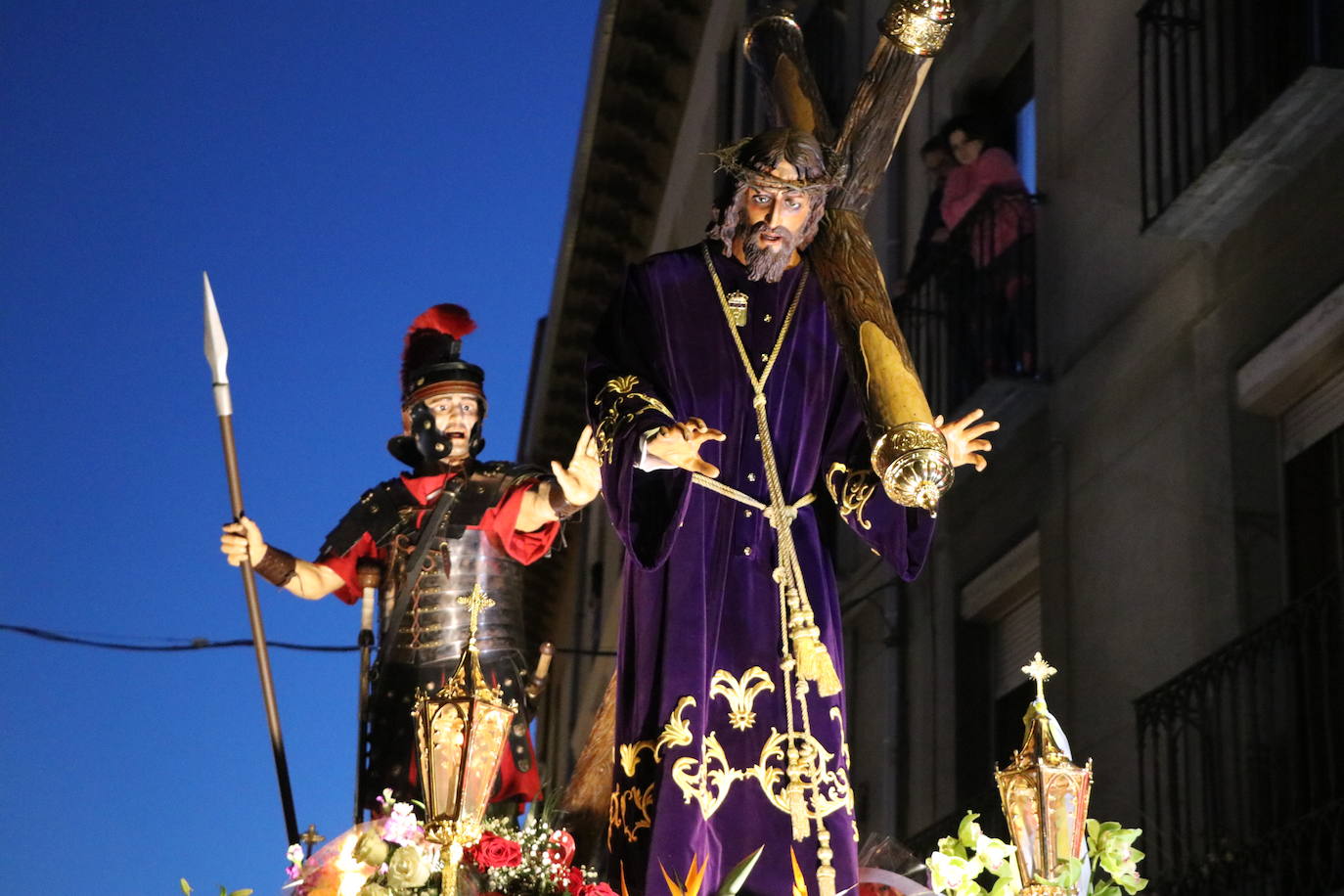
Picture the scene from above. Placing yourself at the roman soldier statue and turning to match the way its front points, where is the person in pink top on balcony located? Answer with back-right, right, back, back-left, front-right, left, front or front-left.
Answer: back-left

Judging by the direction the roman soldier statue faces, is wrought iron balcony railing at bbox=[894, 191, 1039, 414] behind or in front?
behind

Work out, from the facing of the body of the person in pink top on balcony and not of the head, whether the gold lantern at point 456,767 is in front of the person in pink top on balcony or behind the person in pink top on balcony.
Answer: in front

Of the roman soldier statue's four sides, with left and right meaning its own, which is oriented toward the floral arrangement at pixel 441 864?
front

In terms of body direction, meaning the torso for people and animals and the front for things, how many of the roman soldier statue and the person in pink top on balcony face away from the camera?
0

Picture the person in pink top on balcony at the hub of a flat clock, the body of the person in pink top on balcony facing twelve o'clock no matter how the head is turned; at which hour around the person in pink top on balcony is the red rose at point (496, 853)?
The red rose is roughly at 11 o'clock from the person in pink top on balcony.

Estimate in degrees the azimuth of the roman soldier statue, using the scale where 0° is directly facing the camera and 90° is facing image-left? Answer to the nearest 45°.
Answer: approximately 0°

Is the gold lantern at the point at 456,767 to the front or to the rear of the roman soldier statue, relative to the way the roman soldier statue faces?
to the front

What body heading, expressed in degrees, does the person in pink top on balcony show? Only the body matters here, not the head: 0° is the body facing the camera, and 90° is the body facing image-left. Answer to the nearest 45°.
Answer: approximately 45°

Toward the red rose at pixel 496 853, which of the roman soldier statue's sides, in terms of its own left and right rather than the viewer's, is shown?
front
